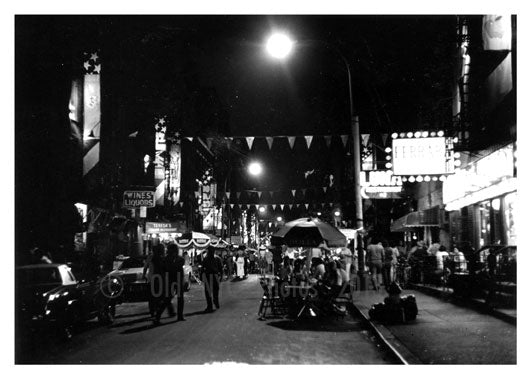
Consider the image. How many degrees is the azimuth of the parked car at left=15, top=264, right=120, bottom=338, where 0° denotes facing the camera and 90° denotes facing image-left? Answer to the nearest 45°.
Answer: approximately 225°

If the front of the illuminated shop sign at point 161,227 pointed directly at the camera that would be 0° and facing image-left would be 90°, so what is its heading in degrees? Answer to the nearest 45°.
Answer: approximately 0°
